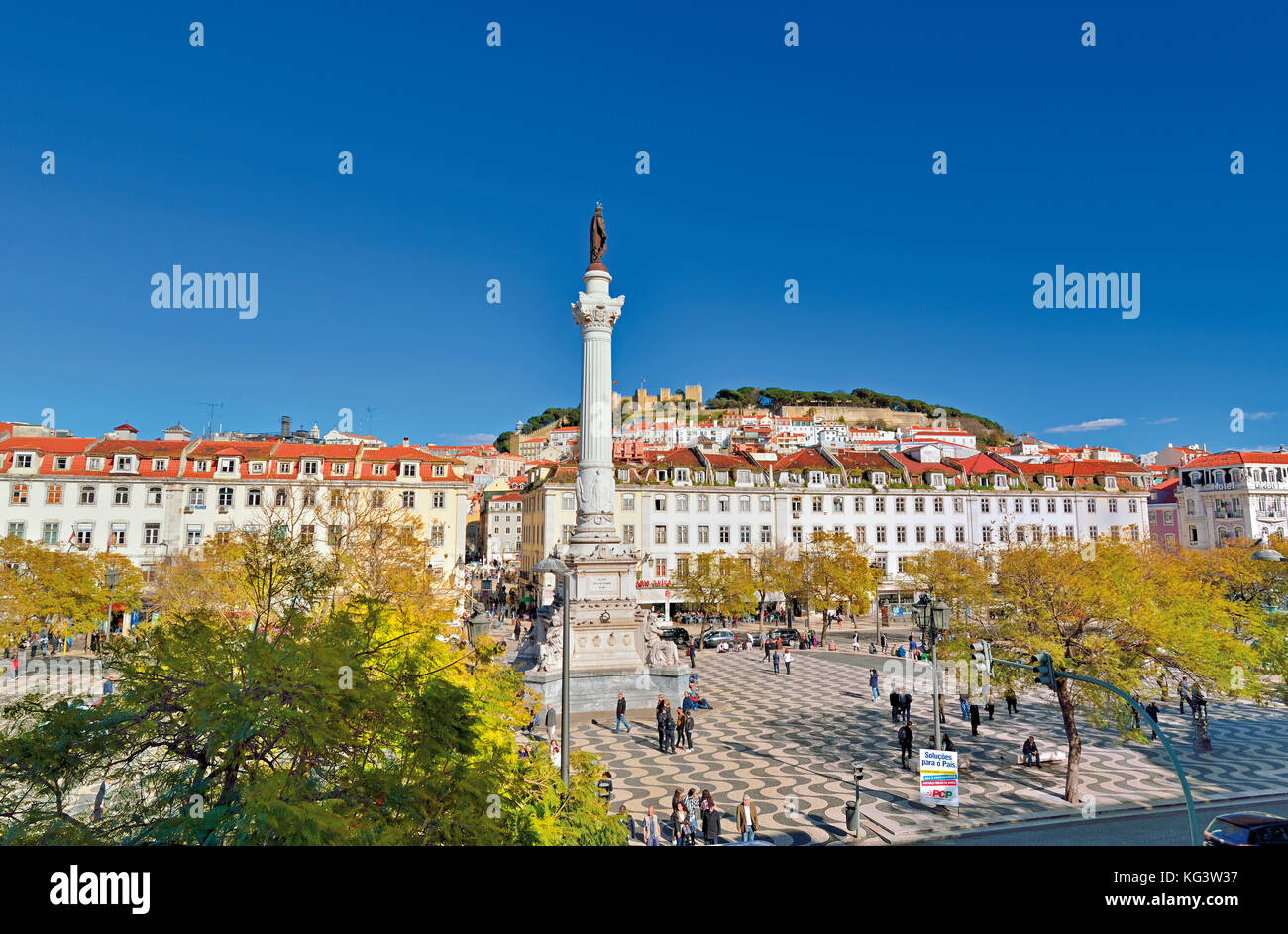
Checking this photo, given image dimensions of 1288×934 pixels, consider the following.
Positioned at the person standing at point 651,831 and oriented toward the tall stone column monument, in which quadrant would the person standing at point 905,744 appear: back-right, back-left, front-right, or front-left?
front-right

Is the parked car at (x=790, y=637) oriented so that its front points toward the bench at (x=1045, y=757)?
no

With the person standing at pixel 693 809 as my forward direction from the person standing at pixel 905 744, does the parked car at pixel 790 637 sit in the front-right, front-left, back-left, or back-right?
back-right

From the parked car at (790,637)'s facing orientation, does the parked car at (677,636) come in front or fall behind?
in front

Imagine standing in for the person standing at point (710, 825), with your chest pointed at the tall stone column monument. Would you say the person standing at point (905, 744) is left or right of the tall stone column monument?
right

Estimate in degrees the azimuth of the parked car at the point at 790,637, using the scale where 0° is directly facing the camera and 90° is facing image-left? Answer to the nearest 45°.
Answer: approximately 90°

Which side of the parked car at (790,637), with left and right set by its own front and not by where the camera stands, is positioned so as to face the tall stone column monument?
left

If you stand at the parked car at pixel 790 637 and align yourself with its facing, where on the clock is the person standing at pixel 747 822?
The person standing is roughly at 9 o'clock from the parked car.

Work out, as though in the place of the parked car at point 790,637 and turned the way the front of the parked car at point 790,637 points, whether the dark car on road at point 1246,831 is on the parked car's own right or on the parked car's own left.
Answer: on the parked car's own left

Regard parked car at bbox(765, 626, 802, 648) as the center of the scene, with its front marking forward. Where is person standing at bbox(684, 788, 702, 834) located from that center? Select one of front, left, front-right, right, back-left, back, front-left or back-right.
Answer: left

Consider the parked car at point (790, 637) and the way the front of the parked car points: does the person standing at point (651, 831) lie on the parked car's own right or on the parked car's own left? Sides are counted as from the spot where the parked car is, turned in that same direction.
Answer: on the parked car's own left

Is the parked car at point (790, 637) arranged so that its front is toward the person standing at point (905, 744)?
no
